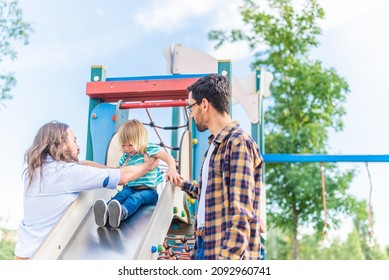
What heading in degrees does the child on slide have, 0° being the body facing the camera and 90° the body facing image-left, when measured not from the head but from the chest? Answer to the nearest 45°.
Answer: approximately 45°

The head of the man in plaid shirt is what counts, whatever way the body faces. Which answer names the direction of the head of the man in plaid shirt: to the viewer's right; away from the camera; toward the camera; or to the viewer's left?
to the viewer's left

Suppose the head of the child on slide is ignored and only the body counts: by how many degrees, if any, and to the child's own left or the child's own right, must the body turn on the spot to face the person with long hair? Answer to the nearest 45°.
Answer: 0° — they already face them

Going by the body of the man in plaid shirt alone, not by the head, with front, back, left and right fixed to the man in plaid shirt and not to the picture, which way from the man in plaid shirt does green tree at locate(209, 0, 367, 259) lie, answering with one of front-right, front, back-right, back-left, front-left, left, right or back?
right

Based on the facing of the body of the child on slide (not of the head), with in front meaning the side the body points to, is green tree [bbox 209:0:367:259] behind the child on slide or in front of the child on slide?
behind

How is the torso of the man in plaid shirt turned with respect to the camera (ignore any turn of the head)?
to the viewer's left
